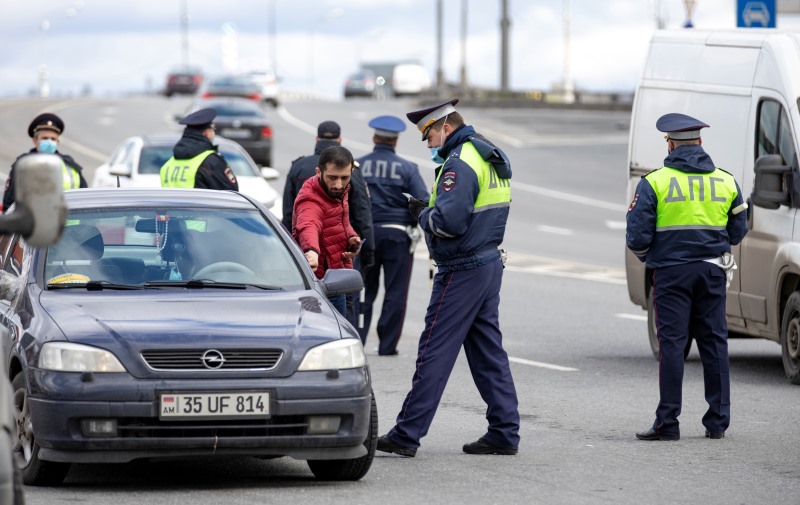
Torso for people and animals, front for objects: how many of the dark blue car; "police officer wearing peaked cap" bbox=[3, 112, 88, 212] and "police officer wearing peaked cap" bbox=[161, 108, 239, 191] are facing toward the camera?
2

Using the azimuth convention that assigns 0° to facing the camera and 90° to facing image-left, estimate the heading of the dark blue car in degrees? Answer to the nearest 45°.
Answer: approximately 0°

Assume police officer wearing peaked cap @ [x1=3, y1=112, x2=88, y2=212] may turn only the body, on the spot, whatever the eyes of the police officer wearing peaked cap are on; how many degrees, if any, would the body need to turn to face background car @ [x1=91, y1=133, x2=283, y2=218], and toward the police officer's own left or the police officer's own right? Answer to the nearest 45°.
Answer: approximately 180°

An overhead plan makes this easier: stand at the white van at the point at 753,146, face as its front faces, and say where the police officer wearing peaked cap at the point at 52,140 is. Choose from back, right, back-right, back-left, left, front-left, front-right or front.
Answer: back-right

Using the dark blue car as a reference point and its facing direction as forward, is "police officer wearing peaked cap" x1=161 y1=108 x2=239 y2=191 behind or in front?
behind

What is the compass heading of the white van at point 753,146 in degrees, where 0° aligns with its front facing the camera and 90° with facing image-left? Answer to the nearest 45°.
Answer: approximately 315°

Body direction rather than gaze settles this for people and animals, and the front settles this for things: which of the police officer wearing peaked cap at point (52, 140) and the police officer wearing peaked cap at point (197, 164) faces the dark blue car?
the police officer wearing peaked cap at point (52, 140)

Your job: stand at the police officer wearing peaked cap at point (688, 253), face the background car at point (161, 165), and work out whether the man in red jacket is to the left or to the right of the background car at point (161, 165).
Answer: left

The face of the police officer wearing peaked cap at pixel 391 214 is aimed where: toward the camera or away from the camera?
away from the camera

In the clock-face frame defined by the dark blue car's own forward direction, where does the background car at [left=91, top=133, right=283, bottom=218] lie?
The background car is roughly at 6 o'clock from the dark blue car.

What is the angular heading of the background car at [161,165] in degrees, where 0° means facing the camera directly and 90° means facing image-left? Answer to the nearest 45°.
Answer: approximately 315°

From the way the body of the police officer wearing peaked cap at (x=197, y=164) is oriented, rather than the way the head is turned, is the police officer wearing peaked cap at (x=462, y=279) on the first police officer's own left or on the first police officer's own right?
on the first police officer's own right
